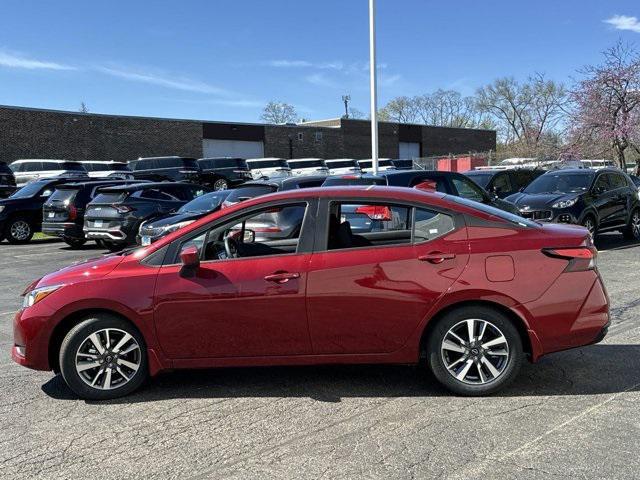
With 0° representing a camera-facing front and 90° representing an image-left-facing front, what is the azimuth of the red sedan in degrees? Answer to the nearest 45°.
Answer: approximately 90°

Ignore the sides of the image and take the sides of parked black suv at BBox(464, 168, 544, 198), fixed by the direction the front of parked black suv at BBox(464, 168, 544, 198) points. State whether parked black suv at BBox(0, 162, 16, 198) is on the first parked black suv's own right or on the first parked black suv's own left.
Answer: on the first parked black suv's own right

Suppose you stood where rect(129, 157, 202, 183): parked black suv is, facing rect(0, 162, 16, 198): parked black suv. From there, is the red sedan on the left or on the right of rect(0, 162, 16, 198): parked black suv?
left

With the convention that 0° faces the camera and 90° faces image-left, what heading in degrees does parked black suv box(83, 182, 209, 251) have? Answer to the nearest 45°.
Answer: approximately 225°

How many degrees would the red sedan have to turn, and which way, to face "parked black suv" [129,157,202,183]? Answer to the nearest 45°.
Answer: approximately 90° to its right

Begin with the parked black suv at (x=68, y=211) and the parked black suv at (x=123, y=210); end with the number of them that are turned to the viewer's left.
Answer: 0

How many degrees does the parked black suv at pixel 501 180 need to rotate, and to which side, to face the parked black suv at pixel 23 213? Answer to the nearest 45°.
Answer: approximately 45° to its right

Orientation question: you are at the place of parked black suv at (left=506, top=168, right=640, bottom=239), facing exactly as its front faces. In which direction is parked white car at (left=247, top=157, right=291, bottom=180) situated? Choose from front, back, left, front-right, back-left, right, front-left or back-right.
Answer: right

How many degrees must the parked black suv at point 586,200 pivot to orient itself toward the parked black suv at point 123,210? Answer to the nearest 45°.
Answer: approximately 45° to its right

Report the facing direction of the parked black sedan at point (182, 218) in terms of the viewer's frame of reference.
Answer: facing the viewer and to the left of the viewer

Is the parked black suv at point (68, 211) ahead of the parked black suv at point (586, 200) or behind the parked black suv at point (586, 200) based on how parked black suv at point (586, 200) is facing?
ahead

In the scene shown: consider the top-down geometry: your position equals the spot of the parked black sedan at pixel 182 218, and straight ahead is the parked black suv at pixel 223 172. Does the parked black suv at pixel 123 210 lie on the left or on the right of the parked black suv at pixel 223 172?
left

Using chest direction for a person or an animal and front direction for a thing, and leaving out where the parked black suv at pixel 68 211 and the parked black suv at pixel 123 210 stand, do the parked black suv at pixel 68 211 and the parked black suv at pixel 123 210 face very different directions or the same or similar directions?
same or similar directions

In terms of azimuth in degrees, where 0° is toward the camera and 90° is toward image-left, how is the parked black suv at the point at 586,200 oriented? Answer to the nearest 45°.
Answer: approximately 45°

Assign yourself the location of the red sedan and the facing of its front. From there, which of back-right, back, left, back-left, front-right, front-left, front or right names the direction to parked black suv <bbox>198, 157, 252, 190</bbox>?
right
